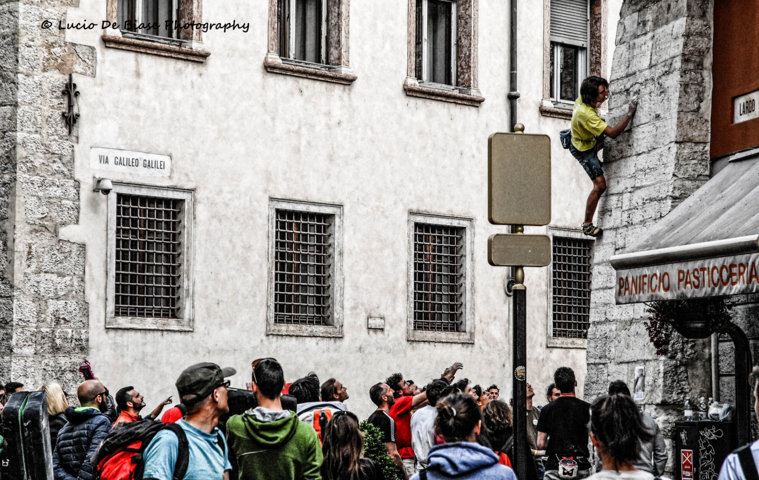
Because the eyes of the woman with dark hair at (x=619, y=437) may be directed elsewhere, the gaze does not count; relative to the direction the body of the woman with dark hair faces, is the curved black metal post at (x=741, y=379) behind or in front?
in front

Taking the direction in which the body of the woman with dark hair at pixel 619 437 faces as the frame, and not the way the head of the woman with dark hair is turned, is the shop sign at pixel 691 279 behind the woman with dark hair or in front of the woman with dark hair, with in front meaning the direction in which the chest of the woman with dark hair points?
in front

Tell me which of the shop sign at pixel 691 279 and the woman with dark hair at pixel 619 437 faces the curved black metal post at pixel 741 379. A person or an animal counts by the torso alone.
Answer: the woman with dark hair

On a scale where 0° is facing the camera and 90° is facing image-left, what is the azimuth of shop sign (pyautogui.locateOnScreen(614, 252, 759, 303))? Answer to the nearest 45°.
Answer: approximately 45°

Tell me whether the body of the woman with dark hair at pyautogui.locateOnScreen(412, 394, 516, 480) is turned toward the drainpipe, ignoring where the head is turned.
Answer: yes

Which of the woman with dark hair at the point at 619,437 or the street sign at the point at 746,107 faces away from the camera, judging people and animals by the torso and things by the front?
the woman with dark hair

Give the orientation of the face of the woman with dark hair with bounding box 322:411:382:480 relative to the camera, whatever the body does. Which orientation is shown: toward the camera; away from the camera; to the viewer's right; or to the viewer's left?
away from the camera

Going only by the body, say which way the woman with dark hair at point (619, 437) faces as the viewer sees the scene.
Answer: away from the camera

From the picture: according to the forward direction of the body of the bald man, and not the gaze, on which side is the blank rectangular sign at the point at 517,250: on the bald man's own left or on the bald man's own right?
on the bald man's own right

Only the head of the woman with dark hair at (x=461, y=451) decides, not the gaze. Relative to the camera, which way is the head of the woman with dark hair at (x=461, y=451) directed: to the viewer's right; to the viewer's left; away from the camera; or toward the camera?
away from the camera

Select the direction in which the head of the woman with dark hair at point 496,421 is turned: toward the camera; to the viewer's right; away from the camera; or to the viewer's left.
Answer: away from the camera

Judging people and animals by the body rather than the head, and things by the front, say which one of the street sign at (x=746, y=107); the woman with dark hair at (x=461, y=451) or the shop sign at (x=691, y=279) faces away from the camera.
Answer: the woman with dark hair

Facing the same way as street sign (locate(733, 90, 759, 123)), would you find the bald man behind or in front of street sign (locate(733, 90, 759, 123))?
in front

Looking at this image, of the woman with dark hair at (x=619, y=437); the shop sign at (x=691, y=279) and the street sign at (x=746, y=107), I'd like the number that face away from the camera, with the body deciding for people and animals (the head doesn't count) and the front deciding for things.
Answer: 1

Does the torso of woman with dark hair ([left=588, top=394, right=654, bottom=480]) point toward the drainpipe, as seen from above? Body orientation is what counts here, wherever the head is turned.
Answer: yes

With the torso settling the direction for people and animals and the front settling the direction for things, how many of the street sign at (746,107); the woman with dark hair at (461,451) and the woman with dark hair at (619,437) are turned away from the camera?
2

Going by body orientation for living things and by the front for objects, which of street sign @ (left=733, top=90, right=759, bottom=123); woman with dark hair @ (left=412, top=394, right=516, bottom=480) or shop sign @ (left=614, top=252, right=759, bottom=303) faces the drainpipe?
the woman with dark hair
